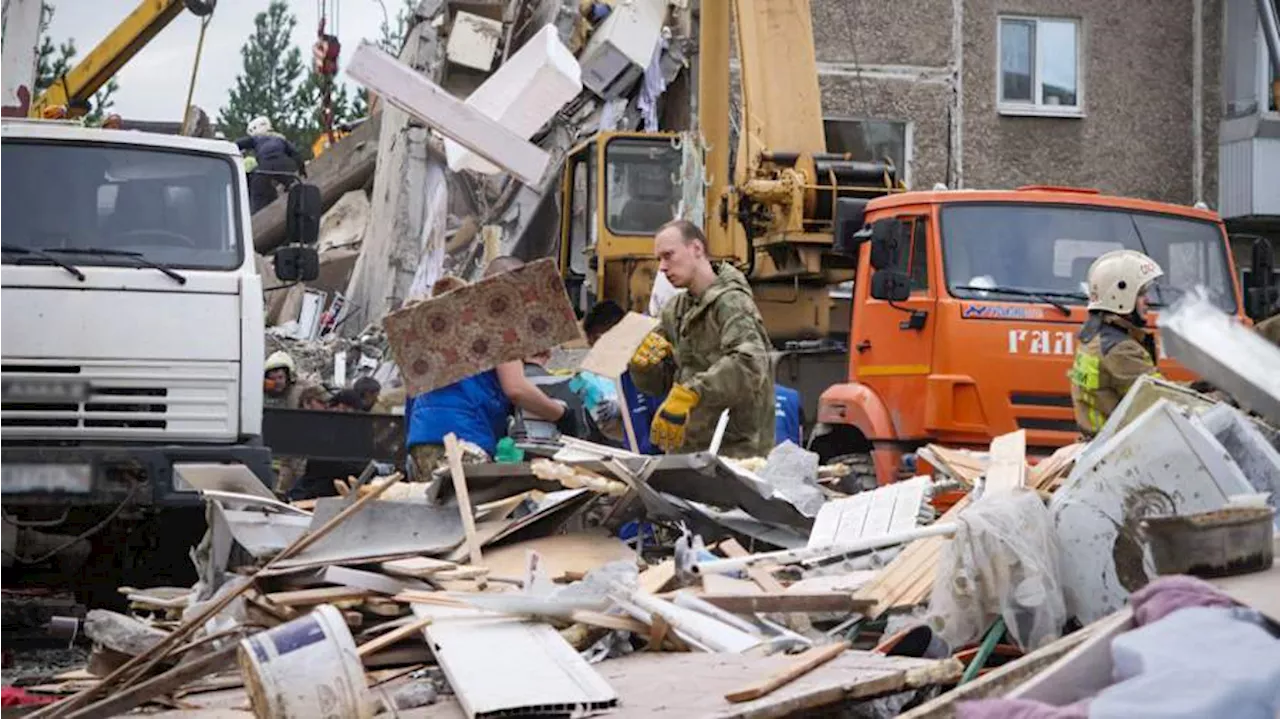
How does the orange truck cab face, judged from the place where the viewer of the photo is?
facing the viewer and to the right of the viewer

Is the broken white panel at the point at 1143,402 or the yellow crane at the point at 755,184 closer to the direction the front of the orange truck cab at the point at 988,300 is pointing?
the broken white panel

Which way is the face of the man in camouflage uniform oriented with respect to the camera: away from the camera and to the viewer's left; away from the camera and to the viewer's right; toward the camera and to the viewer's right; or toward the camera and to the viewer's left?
toward the camera and to the viewer's left

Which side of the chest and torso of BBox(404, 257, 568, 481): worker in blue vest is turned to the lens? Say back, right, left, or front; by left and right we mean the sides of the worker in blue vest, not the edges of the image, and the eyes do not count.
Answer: right

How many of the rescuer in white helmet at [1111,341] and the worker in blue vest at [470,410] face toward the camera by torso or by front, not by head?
0

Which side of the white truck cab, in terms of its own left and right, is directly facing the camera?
front

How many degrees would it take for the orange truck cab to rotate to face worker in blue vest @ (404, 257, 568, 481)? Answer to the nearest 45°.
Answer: approximately 90° to its right

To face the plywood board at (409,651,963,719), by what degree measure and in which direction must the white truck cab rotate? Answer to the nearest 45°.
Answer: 0° — it already faces it

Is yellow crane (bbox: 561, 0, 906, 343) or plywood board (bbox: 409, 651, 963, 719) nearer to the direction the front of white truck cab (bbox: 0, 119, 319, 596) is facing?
the plywood board
